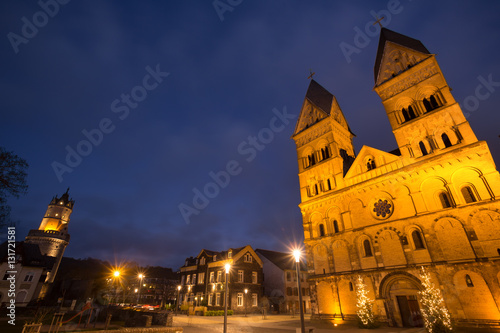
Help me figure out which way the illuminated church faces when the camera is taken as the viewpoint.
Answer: facing the viewer and to the left of the viewer

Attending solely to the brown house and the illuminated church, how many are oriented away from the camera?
0

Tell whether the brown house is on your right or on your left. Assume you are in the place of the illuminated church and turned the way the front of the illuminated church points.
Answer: on your right

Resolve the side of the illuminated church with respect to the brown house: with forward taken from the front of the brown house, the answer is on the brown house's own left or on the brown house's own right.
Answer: on the brown house's own left
